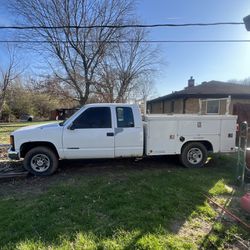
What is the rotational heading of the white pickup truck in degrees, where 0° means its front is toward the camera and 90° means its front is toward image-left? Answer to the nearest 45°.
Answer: approximately 90°

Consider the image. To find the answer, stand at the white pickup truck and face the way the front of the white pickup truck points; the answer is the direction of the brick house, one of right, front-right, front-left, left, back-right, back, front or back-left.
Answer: back-right
